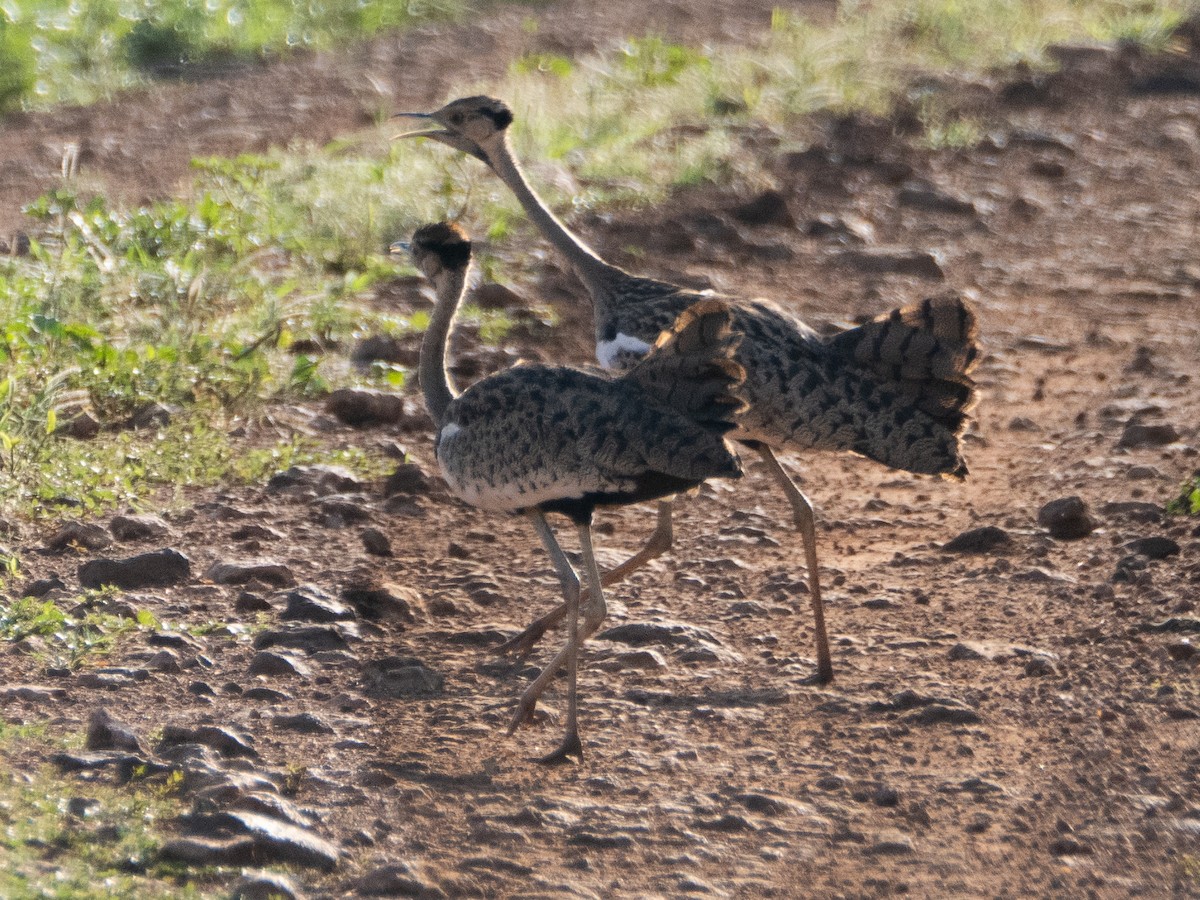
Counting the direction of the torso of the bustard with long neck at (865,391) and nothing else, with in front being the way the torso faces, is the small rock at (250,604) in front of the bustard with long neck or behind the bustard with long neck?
in front

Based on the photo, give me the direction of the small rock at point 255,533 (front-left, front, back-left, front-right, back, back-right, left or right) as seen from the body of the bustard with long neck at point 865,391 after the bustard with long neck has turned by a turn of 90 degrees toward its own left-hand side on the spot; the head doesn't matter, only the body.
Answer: right

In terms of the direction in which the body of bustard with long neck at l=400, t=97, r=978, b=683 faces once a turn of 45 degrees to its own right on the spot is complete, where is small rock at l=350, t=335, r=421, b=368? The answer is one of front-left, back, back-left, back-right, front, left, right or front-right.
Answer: front

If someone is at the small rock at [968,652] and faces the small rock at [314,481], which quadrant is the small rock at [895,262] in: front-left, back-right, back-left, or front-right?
front-right

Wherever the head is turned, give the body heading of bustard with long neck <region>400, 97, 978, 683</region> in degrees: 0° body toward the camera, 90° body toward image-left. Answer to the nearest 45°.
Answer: approximately 90°

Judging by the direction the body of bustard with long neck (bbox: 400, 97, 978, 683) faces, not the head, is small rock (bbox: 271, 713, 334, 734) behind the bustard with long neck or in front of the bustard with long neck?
in front

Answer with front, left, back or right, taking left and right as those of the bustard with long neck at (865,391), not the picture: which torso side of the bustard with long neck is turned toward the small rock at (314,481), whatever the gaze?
front

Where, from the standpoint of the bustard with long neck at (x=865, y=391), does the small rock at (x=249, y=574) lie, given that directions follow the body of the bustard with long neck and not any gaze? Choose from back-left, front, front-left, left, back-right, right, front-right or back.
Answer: front

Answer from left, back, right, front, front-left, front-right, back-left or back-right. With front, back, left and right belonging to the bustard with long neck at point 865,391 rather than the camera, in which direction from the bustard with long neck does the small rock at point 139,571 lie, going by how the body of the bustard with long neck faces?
front

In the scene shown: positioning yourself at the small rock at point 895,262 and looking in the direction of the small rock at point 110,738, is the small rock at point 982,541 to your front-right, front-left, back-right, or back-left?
front-left

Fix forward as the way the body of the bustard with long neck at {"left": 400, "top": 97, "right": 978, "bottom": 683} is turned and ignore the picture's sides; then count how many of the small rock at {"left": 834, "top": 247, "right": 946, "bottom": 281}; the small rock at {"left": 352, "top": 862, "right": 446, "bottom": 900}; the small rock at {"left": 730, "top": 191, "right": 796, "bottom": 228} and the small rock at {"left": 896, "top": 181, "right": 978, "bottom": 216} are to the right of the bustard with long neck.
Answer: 3

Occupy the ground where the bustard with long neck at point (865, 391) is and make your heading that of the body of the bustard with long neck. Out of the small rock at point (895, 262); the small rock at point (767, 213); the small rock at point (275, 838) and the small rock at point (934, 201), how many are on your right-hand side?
3
